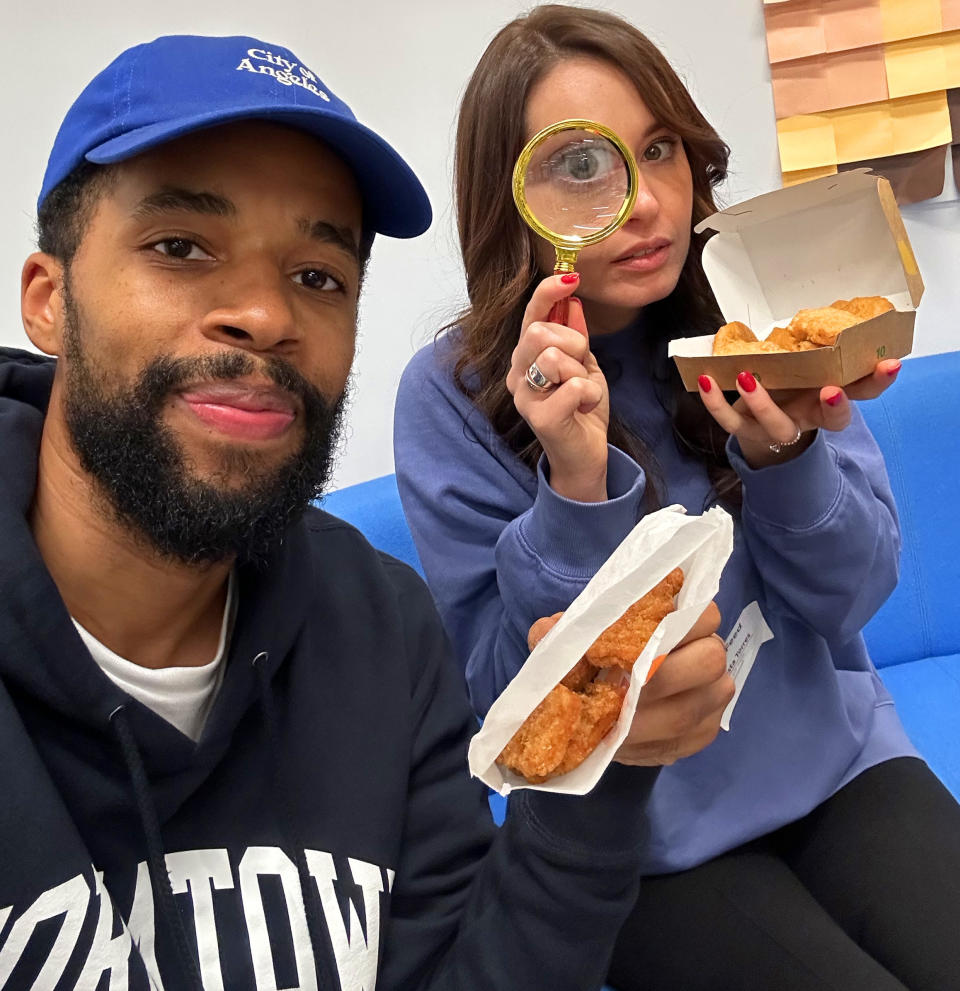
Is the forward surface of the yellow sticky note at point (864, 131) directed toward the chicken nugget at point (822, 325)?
yes

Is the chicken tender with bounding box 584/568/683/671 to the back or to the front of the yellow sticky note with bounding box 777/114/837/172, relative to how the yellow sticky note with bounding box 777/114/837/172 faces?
to the front

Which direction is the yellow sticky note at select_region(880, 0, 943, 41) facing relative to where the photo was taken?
toward the camera

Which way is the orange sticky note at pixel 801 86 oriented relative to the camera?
toward the camera

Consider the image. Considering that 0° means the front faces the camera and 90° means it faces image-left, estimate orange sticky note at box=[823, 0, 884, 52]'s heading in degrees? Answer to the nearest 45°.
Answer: approximately 0°

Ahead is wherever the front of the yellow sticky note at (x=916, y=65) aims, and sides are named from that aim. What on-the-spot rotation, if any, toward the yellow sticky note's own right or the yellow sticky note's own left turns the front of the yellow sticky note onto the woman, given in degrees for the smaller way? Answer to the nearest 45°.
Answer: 0° — it already faces them

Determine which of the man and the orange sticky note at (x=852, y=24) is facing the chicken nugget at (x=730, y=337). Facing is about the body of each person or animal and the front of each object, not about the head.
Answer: the orange sticky note

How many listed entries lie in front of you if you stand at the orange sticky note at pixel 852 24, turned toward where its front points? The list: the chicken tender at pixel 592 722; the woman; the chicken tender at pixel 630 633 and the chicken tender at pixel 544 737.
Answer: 4

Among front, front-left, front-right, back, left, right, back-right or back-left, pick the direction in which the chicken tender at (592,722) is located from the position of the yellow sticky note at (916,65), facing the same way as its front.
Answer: front

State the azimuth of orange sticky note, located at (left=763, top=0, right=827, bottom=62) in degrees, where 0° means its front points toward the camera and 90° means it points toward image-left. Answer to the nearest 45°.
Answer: approximately 0°

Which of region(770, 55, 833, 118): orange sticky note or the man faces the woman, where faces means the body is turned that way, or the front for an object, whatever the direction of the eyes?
the orange sticky note

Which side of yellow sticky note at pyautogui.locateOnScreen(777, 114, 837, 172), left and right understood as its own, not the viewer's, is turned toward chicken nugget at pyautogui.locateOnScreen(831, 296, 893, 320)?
front
